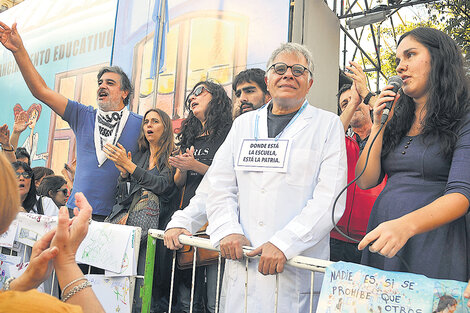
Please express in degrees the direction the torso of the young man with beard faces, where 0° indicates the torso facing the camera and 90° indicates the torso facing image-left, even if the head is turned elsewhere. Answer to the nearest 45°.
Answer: approximately 45°

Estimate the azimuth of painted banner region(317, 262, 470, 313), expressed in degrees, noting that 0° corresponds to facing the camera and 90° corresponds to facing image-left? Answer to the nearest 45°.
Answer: approximately 0°

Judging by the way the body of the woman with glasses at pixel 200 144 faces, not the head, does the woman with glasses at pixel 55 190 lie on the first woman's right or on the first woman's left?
on the first woman's right

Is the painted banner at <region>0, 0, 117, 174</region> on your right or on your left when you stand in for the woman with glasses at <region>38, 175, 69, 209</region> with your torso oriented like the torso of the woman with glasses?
on your left

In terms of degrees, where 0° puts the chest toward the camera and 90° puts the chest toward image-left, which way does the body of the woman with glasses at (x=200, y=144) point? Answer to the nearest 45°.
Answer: approximately 45°

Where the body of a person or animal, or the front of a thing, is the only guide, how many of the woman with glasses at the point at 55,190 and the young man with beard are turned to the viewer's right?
1

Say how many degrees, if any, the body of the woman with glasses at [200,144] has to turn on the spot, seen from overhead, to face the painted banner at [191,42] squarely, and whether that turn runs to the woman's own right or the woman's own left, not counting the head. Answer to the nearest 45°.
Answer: approximately 135° to the woman's own right

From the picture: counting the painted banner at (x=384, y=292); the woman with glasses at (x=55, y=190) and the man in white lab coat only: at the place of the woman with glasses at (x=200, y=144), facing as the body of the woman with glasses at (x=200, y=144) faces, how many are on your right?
1

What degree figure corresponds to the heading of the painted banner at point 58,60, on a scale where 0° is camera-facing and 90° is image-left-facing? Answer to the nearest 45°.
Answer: approximately 45°

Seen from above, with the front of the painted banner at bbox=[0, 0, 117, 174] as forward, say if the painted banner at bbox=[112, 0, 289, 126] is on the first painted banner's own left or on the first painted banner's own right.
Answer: on the first painted banner's own left
